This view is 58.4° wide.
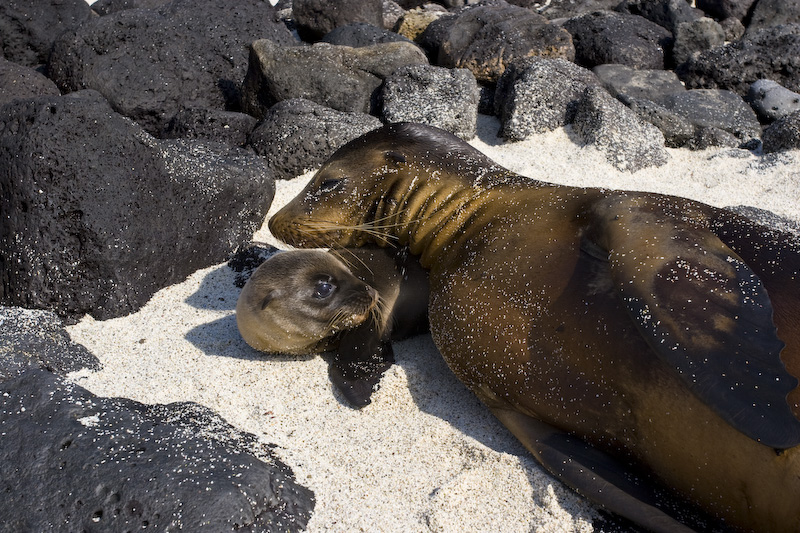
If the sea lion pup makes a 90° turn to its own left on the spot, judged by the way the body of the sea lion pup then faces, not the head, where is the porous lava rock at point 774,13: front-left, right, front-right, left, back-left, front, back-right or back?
back-left

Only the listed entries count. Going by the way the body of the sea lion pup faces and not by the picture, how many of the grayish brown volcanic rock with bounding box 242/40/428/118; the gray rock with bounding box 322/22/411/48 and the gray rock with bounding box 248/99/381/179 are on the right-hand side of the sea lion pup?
3

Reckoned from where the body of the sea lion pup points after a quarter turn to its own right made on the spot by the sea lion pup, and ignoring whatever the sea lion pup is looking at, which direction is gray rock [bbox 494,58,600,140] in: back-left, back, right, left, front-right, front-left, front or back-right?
front-right

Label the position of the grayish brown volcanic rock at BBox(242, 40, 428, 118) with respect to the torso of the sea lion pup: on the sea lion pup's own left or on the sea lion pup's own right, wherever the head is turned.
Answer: on the sea lion pup's own right

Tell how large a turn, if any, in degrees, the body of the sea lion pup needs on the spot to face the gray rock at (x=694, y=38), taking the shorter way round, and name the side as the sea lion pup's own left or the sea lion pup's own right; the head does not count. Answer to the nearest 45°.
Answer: approximately 135° to the sea lion pup's own right

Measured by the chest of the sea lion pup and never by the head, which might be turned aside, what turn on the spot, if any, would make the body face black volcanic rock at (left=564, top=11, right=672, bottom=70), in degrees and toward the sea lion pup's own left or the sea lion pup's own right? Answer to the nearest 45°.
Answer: approximately 135° to the sea lion pup's own right

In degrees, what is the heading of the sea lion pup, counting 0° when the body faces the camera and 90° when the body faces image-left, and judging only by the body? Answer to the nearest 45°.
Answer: approximately 90°

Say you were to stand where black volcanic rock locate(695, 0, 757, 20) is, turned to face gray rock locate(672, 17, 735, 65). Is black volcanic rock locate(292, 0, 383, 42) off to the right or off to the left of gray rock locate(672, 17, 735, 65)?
right

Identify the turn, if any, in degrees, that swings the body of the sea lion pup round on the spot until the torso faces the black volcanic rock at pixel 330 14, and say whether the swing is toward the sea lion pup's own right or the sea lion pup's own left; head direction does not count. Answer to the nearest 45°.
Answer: approximately 90° to the sea lion pup's own right

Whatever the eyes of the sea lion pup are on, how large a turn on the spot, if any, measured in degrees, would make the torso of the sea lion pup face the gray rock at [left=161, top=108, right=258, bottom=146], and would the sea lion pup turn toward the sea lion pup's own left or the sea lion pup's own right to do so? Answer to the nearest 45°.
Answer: approximately 90° to the sea lion pup's own right

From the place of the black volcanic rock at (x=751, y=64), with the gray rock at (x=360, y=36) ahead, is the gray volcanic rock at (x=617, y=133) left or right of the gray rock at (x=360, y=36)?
left
